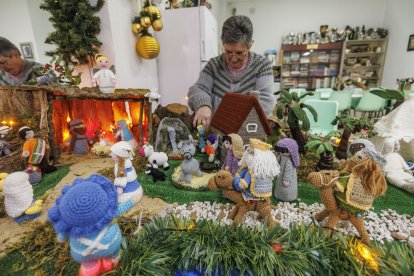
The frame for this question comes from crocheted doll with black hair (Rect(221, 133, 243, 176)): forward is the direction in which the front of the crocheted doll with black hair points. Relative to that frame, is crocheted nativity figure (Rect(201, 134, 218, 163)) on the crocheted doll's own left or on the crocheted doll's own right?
on the crocheted doll's own right

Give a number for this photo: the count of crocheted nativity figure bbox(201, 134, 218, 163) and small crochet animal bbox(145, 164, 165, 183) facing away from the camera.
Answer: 0

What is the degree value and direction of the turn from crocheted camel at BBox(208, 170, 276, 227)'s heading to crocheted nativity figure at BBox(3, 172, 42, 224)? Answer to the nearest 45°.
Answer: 0° — it already faces it

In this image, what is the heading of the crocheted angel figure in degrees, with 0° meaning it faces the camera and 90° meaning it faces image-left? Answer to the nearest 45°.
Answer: approximately 0°

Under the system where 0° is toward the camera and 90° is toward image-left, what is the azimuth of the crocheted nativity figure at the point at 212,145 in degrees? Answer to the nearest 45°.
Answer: approximately 45°

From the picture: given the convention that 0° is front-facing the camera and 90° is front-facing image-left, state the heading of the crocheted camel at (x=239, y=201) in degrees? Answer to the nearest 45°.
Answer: approximately 90°

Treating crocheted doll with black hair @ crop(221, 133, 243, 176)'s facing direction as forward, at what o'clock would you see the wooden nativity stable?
The wooden nativity stable is roughly at 2 o'clock from the crocheted doll with black hair.

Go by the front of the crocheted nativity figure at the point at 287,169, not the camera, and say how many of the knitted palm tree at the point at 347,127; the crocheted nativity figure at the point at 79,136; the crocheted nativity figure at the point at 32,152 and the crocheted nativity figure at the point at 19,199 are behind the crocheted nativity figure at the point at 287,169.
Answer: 1
